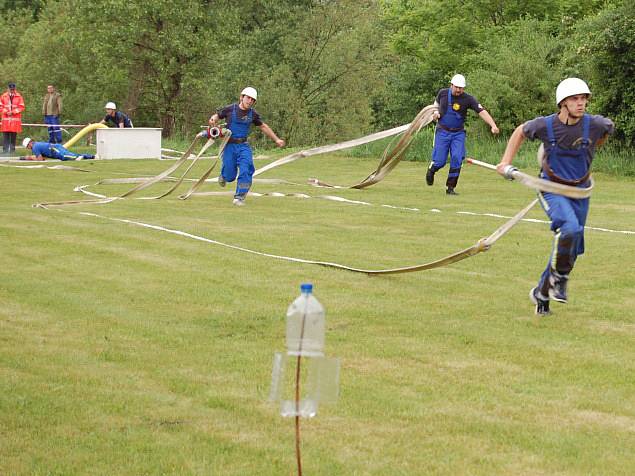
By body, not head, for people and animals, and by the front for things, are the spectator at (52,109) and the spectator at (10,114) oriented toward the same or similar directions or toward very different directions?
same or similar directions

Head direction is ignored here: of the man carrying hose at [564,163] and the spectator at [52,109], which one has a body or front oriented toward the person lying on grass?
the spectator

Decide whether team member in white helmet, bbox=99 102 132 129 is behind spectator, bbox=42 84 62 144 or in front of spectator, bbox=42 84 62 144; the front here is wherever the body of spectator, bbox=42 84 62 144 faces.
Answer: in front

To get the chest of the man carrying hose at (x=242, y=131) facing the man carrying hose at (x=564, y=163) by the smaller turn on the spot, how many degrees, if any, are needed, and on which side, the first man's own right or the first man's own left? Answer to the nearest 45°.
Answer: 0° — they already face them

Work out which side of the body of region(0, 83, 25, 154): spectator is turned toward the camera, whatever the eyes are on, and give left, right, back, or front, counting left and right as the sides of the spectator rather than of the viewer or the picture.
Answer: front

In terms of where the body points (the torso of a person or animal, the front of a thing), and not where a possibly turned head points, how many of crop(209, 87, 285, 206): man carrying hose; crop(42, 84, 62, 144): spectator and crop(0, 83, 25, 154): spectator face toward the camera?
3

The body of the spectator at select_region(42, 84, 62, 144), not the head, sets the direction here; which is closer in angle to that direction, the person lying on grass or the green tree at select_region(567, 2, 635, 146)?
the person lying on grass

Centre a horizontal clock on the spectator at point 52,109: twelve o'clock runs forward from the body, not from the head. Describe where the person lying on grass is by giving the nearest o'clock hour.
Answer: The person lying on grass is roughly at 12 o'clock from the spectator.

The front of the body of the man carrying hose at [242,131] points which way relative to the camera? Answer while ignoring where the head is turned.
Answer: toward the camera

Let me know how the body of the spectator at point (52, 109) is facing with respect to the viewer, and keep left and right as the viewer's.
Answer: facing the viewer

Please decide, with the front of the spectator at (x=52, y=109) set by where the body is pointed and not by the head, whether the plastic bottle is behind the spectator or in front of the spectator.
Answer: in front

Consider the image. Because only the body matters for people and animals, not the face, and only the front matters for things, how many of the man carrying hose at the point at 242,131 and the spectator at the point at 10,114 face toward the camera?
2

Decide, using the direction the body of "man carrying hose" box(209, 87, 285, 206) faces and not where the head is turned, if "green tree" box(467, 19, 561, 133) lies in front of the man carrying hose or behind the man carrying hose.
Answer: behind

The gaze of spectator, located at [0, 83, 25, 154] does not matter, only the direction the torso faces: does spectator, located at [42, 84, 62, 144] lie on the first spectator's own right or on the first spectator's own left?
on the first spectator's own left

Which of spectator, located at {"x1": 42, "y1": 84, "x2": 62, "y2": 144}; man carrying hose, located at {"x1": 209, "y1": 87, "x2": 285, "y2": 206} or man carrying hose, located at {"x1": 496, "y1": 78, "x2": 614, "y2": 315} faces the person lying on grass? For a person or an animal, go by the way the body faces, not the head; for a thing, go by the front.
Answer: the spectator

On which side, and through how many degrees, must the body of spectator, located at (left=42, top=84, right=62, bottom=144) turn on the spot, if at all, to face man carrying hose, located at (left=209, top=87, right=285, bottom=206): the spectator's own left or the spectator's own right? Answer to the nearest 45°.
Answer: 0° — they already face them

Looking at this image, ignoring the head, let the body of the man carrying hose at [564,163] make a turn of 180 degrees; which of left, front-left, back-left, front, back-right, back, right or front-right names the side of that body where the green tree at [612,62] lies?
front-right
